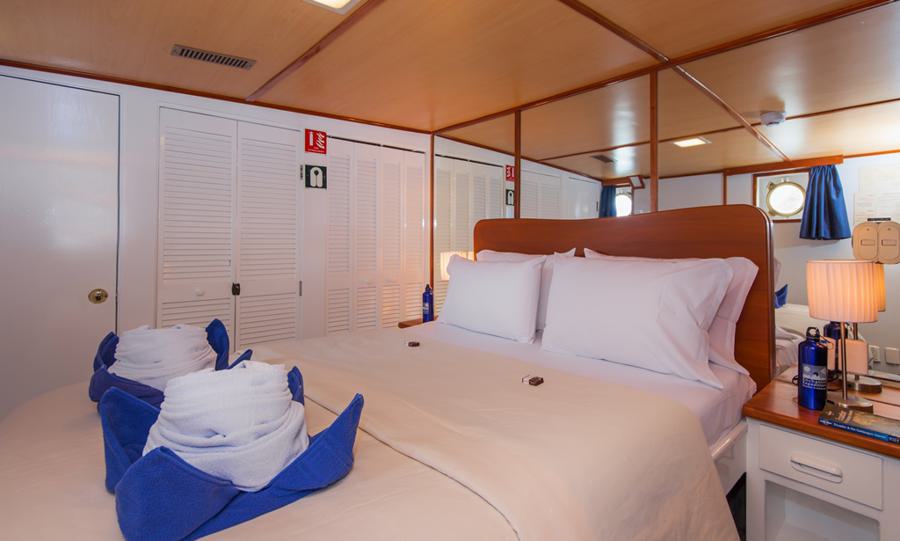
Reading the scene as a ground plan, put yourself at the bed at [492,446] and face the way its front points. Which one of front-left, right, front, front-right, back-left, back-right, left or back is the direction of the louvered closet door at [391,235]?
back-right

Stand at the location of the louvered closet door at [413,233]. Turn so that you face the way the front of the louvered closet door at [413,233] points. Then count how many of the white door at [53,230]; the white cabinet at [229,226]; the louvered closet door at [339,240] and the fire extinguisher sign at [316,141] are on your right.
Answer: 4

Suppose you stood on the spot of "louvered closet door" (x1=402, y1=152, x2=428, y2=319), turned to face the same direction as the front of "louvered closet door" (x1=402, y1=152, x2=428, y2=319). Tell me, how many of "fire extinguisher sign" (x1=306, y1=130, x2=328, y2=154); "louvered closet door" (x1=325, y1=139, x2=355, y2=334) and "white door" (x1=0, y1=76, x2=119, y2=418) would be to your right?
3

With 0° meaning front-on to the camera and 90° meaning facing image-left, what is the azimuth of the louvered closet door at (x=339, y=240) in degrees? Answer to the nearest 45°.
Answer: approximately 315°

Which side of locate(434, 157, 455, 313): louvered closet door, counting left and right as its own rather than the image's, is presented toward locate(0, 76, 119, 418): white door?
right

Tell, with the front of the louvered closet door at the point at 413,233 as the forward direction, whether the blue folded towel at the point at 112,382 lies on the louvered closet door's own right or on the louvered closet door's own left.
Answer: on the louvered closet door's own right
